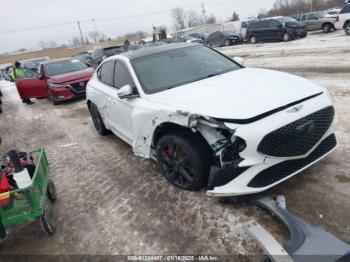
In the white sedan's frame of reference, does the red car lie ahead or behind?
behind

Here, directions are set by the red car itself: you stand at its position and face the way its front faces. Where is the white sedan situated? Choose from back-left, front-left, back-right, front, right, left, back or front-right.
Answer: front-right

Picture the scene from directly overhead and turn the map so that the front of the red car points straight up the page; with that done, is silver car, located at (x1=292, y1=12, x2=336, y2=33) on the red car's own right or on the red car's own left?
on the red car's own left

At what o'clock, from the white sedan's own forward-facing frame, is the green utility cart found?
The green utility cart is roughly at 4 o'clock from the white sedan.

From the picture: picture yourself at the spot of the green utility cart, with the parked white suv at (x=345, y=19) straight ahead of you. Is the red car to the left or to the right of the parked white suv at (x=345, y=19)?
left

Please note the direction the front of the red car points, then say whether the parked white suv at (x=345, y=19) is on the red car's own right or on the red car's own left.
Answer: on the red car's own left
